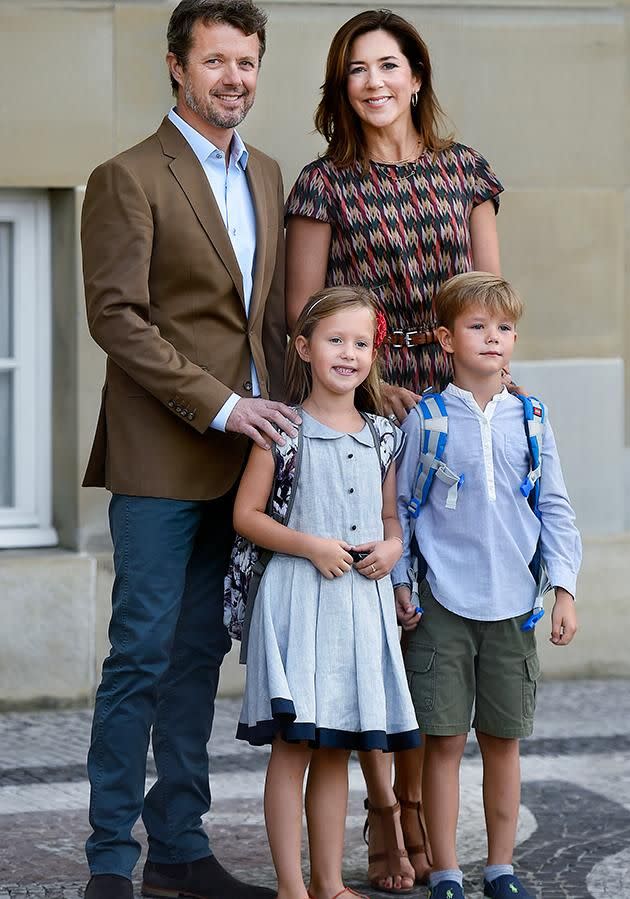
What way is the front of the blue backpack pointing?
away from the camera

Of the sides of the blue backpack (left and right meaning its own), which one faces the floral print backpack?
left

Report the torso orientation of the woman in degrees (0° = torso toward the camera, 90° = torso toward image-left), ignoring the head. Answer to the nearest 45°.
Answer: approximately 0°

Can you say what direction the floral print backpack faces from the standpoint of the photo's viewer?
facing away from the viewer and to the left of the viewer

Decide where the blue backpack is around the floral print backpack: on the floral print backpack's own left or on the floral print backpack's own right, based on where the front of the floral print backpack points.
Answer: on the floral print backpack's own right

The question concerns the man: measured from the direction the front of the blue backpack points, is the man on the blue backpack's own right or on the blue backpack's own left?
on the blue backpack's own left

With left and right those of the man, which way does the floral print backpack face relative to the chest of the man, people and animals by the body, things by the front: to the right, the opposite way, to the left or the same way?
the opposite way

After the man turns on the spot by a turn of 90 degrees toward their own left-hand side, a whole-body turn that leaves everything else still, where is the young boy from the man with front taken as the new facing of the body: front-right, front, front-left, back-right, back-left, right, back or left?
front-right

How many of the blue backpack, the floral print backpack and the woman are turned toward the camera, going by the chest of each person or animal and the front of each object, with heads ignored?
1

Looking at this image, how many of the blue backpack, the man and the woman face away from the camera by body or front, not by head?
1

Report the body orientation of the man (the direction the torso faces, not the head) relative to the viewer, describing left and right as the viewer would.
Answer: facing the viewer and to the right of the viewer

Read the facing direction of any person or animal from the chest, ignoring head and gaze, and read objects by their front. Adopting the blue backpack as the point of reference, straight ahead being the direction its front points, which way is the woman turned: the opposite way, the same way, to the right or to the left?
the opposite way

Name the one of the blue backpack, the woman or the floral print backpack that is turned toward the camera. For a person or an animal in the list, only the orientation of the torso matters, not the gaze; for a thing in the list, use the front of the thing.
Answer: the woman

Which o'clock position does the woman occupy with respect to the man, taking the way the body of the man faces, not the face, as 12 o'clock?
The woman is roughly at 10 o'clock from the man.
